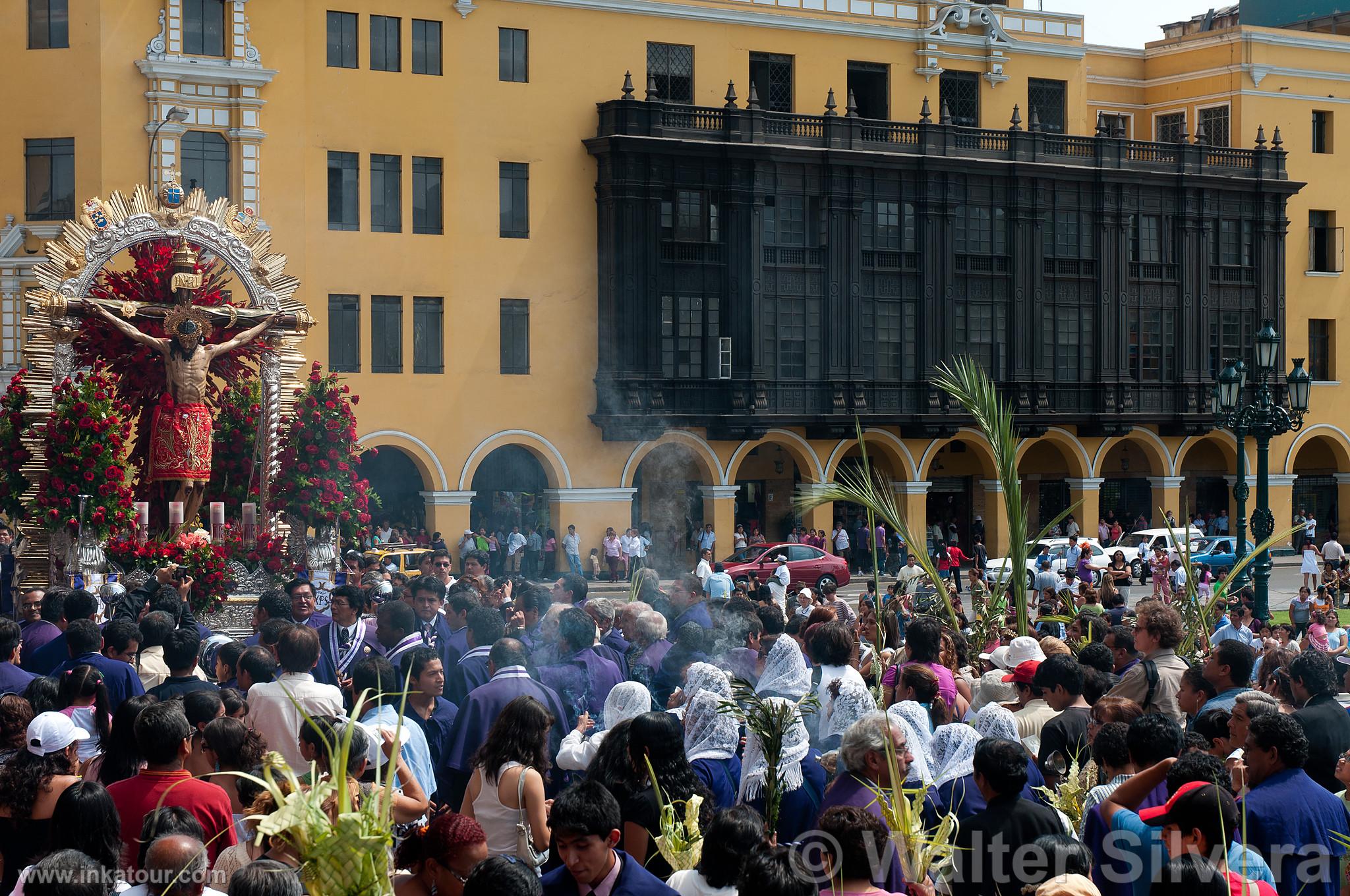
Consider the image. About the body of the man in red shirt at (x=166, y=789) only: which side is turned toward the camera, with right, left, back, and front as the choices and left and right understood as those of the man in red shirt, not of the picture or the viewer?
back

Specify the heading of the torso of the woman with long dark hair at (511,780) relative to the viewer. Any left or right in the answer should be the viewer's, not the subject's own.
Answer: facing away from the viewer and to the right of the viewer

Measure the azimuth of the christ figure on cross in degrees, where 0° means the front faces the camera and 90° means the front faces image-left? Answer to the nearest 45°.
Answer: approximately 0°

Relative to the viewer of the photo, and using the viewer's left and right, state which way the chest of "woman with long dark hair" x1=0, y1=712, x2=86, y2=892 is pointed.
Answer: facing away from the viewer and to the right of the viewer

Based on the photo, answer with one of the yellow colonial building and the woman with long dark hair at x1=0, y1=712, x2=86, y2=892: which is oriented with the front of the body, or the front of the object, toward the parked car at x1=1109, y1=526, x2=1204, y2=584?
the woman with long dark hair

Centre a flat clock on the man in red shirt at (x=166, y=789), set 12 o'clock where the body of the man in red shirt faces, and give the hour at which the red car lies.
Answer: The red car is roughly at 1 o'clock from the man in red shirt.

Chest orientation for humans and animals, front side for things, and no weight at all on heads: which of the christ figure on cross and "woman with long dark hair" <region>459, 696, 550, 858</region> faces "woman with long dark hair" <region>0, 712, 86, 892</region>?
the christ figure on cross

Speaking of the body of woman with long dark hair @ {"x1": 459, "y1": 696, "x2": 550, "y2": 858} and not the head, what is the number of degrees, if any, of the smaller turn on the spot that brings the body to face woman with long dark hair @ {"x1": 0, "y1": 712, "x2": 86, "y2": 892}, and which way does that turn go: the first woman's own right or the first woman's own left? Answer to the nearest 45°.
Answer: approximately 135° to the first woman's own left

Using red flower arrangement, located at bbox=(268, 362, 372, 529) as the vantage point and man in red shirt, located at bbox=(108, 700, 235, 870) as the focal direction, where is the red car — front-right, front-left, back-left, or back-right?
back-left

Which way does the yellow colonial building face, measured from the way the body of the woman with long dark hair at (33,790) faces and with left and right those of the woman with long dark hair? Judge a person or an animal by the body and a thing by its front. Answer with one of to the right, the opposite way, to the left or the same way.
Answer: the opposite way

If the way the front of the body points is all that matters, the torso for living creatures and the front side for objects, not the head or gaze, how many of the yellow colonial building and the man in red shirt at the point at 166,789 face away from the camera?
1
